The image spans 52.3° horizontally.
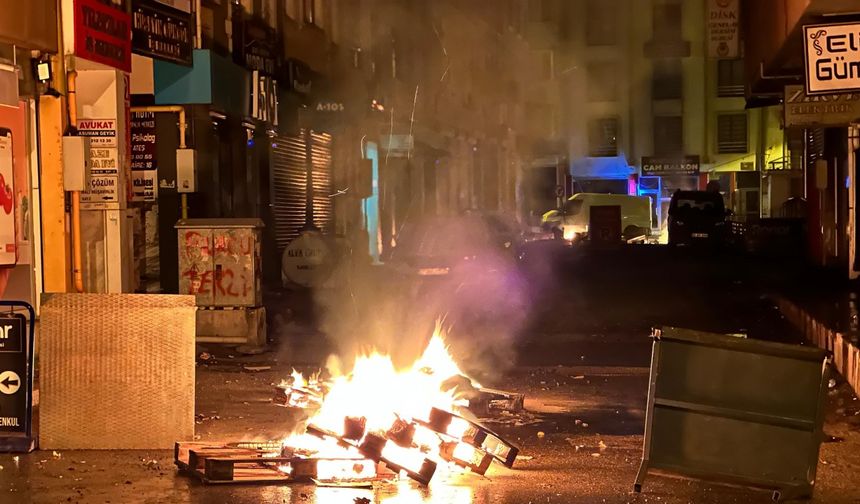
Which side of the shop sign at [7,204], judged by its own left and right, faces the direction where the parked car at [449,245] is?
left

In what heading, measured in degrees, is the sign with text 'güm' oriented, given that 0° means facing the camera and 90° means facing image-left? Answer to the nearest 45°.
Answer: approximately 0°
